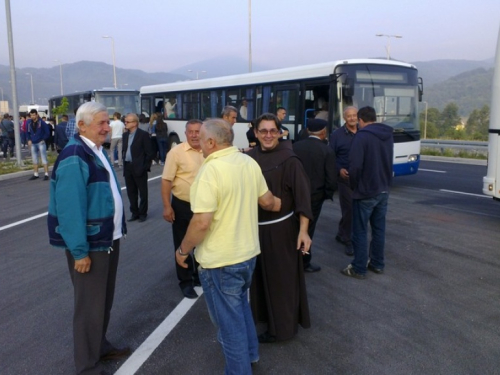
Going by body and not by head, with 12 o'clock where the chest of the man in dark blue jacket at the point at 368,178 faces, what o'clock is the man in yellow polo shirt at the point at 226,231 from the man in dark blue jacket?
The man in yellow polo shirt is roughly at 8 o'clock from the man in dark blue jacket.

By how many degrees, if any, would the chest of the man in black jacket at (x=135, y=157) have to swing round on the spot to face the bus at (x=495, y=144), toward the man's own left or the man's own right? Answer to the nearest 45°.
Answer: approximately 135° to the man's own left

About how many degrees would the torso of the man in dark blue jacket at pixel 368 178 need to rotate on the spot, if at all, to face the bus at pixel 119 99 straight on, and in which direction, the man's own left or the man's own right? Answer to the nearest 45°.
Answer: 0° — they already face it

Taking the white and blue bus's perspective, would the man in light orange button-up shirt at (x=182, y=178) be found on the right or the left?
on its right

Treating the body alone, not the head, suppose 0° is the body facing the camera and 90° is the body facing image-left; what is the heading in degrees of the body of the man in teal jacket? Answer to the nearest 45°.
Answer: approximately 270°

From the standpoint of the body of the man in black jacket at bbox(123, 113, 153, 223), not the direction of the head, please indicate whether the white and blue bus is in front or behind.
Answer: behind

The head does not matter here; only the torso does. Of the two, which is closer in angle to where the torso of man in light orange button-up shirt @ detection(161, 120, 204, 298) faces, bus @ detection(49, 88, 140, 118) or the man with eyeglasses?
the man with eyeglasses

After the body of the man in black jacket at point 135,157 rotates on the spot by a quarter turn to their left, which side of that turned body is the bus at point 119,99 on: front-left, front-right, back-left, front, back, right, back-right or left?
back-left
